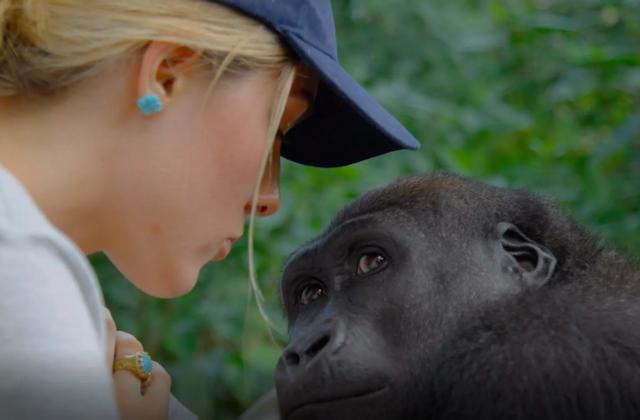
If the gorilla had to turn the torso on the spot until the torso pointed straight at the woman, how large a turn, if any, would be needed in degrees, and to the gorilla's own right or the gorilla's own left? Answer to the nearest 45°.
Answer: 0° — it already faces them

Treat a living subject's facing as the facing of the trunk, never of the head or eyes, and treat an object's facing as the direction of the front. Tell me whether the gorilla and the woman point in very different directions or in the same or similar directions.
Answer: very different directions

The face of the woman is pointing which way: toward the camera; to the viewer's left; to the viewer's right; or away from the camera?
to the viewer's right

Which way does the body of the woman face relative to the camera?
to the viewer's right

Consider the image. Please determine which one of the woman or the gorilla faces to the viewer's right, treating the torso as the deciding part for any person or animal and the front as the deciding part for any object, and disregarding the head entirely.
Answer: the woman

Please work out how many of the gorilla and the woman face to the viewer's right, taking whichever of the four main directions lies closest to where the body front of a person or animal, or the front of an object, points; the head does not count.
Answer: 1

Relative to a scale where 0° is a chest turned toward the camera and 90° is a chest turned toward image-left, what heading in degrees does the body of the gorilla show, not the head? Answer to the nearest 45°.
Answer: approximately 45°
